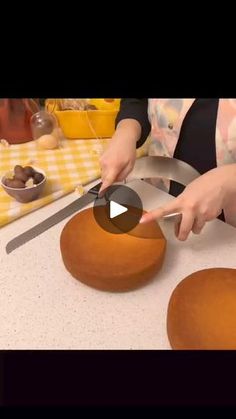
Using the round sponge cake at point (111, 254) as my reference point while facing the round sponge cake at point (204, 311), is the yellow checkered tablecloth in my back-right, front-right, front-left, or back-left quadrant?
back-left

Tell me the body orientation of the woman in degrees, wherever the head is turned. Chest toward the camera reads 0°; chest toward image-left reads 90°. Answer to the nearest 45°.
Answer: approximately 45°
